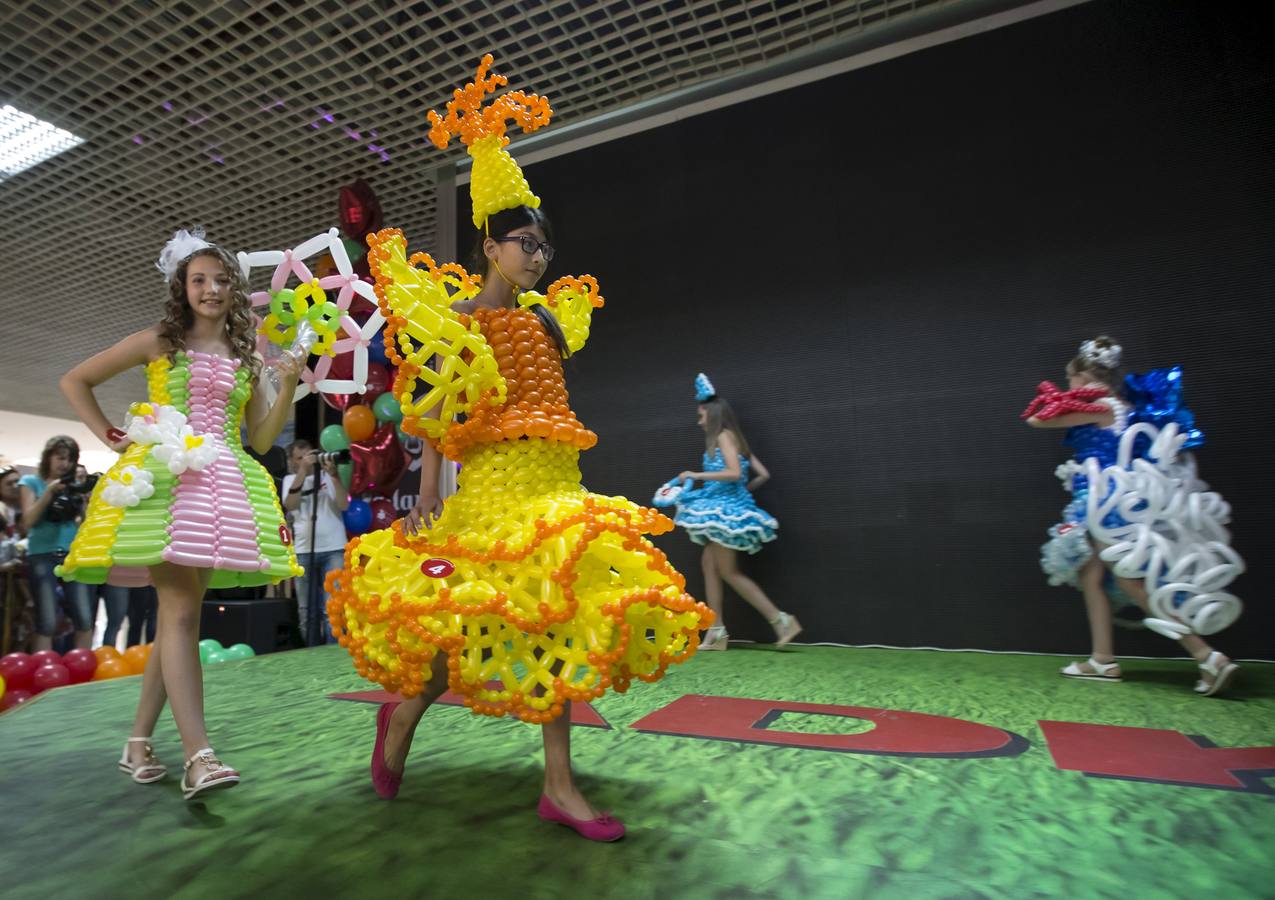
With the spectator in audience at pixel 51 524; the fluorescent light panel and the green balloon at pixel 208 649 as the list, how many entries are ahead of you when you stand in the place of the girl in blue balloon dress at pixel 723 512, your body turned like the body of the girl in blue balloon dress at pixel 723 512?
3

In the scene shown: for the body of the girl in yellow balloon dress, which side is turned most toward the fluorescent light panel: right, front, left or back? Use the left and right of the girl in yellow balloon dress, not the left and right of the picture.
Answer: back

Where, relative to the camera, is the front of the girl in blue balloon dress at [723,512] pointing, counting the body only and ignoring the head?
to the viewer's left

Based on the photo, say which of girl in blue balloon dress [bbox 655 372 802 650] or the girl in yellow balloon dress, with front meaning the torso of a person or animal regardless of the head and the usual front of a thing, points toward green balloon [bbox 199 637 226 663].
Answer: the girl in blue balloon dress

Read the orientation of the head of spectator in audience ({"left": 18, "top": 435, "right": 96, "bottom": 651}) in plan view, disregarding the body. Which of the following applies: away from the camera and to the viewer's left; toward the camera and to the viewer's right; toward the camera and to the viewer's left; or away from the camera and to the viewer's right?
toward the camera and to the viewer's right

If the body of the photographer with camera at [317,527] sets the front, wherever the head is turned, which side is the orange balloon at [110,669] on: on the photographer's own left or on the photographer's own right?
on the photographer's own right
